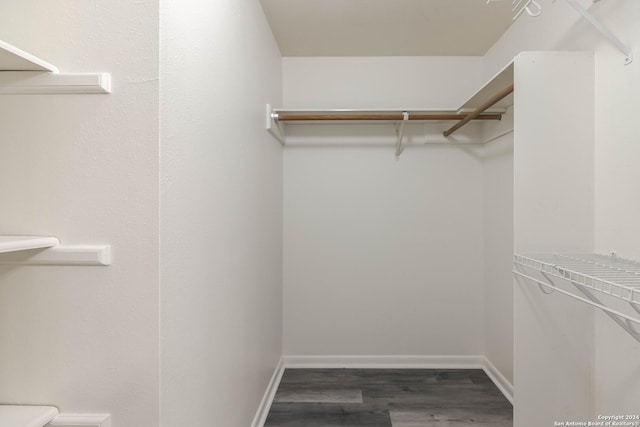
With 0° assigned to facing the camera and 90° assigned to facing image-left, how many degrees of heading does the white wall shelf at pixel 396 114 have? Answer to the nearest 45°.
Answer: approximately 0°

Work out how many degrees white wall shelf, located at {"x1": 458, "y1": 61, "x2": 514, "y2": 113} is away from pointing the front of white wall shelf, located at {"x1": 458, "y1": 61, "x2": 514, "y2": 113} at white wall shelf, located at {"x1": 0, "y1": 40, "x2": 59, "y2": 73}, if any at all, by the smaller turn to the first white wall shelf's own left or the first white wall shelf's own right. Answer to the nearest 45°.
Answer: approximately 45° to the first white wall shelf's own left

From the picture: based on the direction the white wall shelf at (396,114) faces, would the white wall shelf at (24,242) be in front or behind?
in front

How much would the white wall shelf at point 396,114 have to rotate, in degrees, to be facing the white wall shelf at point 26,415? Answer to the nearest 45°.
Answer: approximately 45° to its right

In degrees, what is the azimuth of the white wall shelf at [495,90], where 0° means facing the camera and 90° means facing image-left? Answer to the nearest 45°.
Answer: approximately 90°

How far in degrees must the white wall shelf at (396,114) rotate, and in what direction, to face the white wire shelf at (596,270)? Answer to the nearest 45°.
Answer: approximately 45° to its left

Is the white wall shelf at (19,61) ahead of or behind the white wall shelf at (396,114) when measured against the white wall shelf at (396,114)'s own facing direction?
ahead

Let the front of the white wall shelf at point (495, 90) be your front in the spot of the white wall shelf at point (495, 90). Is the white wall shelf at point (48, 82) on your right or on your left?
on your left
